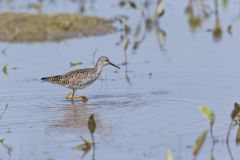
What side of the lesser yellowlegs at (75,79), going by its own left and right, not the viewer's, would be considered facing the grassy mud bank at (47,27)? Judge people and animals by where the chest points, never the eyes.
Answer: left

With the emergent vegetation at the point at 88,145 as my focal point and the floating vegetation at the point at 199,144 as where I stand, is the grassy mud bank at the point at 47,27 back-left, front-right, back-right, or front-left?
front-right

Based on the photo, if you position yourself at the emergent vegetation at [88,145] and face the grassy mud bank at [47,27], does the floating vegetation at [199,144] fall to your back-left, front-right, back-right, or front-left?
back-right

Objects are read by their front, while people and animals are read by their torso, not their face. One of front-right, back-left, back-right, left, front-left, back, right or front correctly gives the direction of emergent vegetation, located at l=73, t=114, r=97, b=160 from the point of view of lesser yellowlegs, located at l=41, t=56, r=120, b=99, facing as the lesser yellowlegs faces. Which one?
right

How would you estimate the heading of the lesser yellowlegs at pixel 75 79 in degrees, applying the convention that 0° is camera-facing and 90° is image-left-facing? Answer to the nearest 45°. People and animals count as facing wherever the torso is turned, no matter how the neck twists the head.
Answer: approximately 270°

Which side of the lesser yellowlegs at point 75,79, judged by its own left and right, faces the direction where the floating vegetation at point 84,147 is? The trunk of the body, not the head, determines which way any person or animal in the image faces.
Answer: right

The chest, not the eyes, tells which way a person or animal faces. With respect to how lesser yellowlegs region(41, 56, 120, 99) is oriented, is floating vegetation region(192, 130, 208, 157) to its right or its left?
on its right

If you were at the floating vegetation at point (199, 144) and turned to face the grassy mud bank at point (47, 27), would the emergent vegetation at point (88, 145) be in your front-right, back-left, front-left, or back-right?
front-left

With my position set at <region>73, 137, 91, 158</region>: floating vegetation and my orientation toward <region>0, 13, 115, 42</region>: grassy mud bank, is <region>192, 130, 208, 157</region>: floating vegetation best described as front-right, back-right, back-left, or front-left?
back-right

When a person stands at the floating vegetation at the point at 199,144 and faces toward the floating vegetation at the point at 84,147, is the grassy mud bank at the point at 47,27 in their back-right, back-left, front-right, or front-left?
front-right
